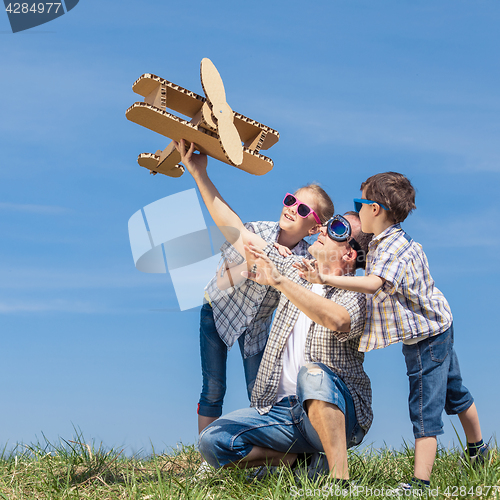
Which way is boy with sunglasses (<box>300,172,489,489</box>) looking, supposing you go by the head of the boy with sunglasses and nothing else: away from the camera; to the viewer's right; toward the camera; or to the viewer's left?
to the viewer's left

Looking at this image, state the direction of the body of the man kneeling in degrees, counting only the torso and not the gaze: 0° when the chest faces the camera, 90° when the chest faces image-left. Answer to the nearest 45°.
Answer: approximately 45°
